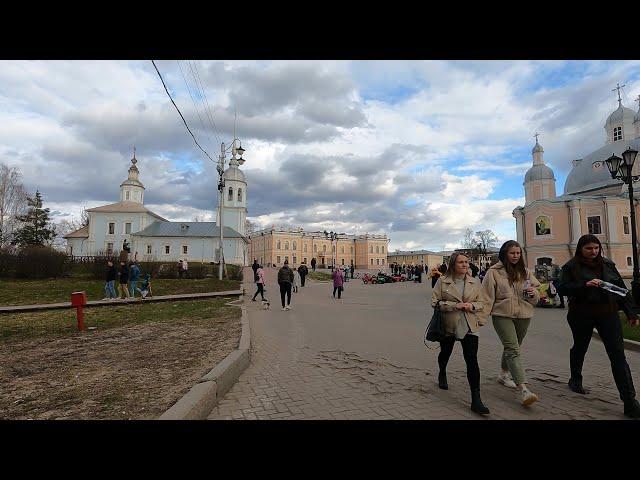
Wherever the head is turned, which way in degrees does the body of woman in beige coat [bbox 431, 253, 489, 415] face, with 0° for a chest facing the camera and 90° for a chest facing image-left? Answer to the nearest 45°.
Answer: approximately 315°

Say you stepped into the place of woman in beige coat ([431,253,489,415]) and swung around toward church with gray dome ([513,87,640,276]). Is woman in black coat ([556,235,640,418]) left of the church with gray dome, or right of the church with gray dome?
right

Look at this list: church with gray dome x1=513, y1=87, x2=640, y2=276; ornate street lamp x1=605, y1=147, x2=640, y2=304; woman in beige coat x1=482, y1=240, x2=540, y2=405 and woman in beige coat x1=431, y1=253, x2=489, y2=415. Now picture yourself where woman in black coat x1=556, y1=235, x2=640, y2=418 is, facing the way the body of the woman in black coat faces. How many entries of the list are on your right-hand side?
2

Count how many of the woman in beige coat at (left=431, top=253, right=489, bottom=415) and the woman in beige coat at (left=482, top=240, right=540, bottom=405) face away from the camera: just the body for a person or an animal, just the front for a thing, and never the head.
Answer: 0

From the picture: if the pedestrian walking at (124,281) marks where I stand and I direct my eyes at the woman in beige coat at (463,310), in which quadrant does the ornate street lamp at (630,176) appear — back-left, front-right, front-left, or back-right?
front-left

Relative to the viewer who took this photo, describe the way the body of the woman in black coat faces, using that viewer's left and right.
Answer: facing the viewer and to the right of the viewer

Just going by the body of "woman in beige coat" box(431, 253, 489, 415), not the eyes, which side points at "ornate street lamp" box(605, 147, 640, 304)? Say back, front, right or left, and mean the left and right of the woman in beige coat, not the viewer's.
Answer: left

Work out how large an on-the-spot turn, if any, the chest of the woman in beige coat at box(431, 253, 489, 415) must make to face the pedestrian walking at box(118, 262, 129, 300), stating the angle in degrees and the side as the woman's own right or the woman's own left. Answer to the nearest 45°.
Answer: approximately 180°

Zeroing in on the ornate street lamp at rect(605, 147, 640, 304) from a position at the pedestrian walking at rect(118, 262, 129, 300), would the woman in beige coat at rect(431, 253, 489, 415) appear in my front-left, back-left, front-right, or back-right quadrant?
front-right

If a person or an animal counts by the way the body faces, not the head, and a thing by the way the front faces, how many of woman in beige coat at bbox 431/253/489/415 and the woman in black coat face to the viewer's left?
0

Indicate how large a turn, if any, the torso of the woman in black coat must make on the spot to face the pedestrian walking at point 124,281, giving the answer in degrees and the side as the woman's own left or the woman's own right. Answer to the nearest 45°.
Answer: approximately 135° to the woman's own right

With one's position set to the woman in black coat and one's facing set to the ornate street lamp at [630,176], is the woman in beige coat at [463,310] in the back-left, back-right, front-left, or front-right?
back-left

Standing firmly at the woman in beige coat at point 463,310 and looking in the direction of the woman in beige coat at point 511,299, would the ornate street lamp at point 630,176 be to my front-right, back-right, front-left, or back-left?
front-left

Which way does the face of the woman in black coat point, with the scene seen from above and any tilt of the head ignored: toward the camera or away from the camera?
toward the camera

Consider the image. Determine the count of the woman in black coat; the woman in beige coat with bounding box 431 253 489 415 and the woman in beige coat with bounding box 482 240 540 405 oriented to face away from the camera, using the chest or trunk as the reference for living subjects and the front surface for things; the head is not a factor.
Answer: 0

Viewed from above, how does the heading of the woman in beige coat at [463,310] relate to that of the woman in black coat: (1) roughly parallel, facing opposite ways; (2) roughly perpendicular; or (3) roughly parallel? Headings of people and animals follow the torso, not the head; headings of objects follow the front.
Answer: roughly parallel

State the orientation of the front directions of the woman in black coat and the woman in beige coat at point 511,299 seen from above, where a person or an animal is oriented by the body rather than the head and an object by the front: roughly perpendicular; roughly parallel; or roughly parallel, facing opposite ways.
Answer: roughly parallel

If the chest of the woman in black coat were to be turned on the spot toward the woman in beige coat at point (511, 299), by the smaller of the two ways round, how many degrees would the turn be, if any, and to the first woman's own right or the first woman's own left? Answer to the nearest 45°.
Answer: approximately 90° to the first woman's own right

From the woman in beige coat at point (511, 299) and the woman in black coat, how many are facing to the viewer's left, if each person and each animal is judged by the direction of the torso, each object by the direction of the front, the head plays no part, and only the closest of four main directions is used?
0
